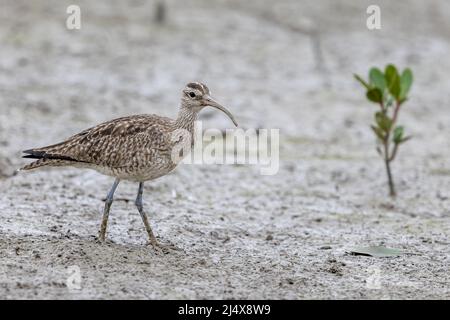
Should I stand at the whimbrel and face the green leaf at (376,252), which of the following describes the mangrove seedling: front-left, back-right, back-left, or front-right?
front-left

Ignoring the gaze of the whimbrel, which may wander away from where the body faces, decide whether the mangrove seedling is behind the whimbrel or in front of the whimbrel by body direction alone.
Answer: in front

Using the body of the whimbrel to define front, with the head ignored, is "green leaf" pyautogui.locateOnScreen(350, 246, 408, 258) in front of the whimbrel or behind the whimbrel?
in front

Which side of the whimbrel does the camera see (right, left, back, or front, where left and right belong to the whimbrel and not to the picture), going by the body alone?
right
